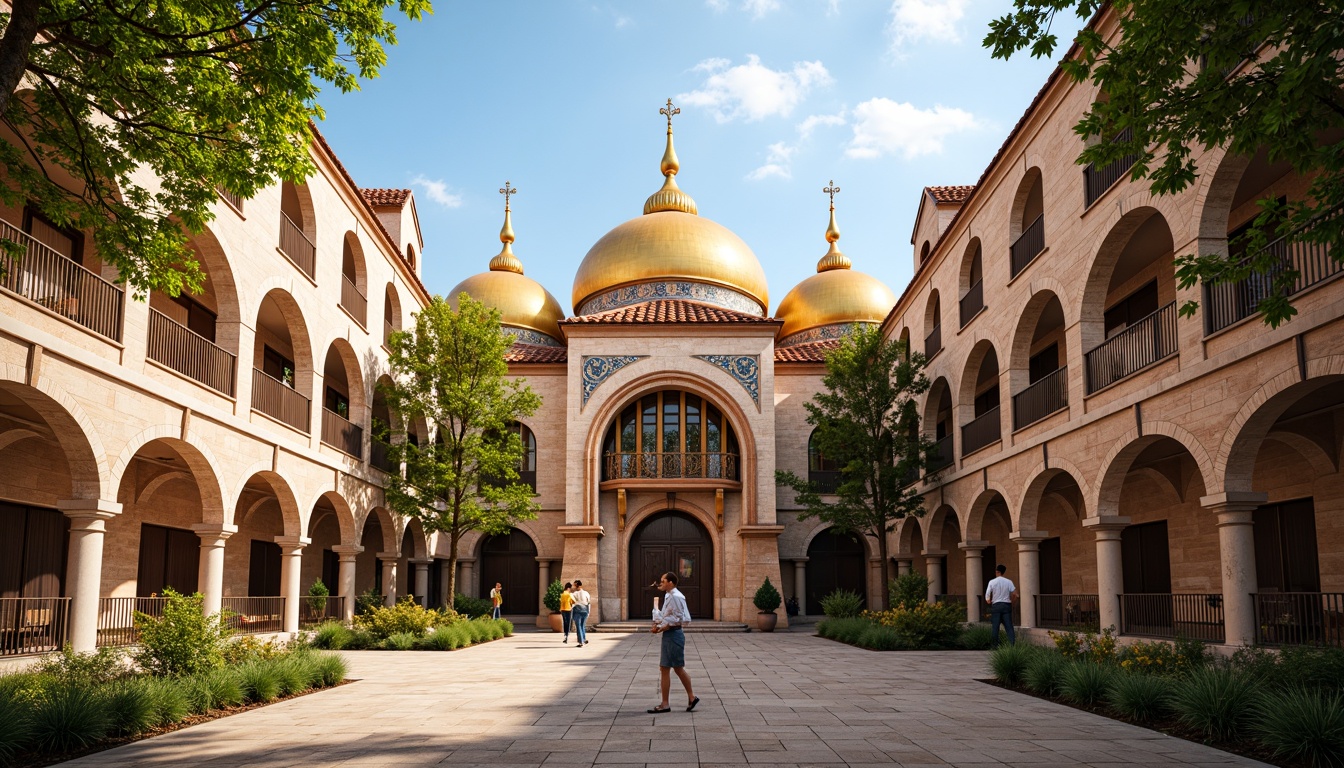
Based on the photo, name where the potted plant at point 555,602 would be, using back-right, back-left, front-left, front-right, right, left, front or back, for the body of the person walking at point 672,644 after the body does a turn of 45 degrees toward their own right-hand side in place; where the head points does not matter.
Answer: front-right

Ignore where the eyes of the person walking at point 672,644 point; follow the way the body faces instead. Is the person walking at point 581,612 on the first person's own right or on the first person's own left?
on the first person's own right

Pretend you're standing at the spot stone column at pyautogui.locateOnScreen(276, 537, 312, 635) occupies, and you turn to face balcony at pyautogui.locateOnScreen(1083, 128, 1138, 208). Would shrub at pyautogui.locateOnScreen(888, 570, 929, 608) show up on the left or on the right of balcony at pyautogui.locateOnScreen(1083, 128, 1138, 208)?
left

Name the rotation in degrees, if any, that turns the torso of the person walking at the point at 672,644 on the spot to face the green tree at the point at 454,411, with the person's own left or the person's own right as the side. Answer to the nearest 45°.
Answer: approximately 90° to the person's own right

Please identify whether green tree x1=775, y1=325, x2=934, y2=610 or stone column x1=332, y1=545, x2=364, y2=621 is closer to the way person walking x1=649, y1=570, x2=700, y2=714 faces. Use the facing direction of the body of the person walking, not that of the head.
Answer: the stone column

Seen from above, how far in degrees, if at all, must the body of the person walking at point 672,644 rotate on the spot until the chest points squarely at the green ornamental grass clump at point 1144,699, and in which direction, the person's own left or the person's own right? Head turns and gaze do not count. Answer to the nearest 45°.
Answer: approximately 180°

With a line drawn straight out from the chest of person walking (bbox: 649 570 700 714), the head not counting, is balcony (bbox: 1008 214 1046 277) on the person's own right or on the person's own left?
on the person's own right

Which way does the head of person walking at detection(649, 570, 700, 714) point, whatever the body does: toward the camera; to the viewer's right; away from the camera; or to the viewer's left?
to the viewer's left

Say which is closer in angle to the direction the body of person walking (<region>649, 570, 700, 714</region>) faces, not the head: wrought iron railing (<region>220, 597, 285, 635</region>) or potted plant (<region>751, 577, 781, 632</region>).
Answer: the wrought iron railing

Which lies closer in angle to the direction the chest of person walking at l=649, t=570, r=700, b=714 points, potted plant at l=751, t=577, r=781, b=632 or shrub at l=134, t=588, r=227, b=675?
the shrub

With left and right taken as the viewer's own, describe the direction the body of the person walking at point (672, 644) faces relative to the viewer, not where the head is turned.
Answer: facing to the left of the viewer

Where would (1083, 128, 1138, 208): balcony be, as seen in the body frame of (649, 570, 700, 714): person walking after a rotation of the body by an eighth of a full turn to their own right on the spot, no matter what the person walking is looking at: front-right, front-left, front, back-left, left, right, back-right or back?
right

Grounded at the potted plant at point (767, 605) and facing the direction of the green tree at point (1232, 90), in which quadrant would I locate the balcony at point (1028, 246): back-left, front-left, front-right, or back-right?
front-left

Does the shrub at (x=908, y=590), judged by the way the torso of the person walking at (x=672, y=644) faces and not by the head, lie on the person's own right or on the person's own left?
on the person's own right

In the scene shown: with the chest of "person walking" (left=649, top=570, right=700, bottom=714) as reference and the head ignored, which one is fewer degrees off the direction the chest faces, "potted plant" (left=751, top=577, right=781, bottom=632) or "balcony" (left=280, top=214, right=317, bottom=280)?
the balcony

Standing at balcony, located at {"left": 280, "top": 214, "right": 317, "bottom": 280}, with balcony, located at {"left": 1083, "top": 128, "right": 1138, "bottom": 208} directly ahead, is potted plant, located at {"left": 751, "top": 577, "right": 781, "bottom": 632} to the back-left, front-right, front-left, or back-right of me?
front-left
